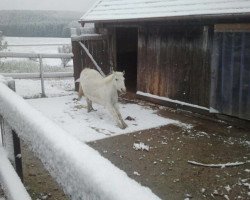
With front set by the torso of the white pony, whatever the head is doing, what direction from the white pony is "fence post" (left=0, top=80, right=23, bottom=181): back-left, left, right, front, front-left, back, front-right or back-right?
front-right

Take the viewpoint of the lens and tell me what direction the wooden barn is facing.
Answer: facing the viewer and to the left of the viewer

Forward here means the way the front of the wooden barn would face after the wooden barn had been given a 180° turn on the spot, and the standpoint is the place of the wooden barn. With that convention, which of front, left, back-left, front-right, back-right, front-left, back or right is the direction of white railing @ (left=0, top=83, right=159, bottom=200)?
back-right
